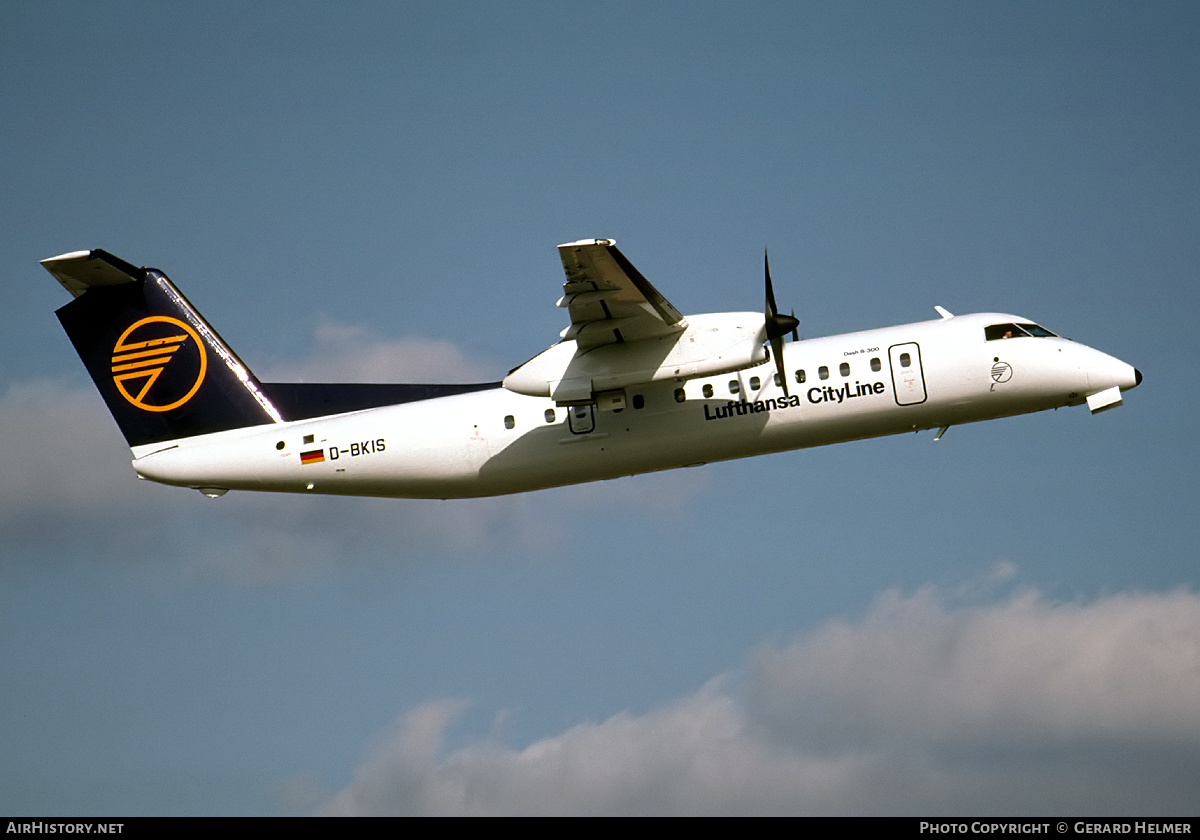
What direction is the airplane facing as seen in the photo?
to the viewer's right
